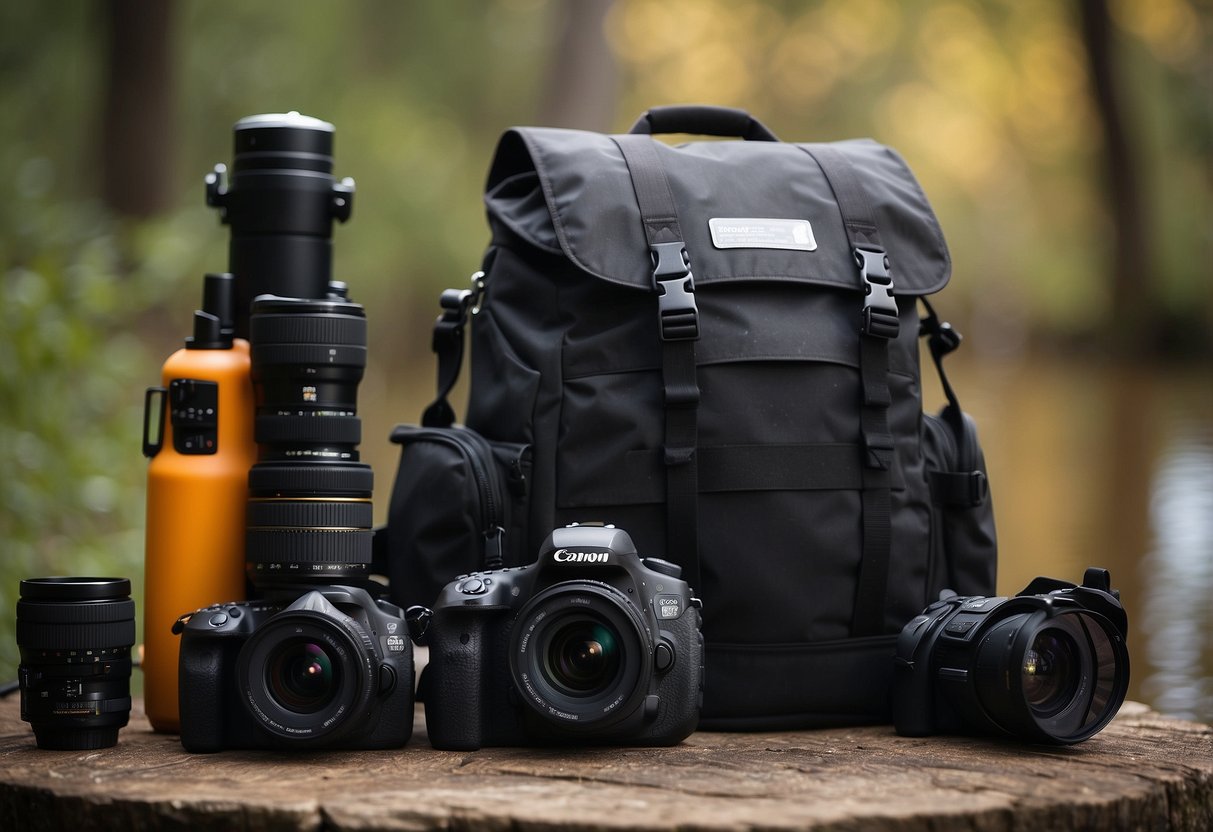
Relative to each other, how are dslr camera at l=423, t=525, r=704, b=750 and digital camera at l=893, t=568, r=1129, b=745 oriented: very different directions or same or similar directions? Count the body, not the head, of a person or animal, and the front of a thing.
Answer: same or similar directions

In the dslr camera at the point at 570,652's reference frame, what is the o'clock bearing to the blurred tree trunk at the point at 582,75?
The blurred tree trunk is roughly at 6 o'clock from the dslr camera.

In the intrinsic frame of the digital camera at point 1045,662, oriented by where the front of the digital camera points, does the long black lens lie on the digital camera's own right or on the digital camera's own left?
on the digital camera's own right

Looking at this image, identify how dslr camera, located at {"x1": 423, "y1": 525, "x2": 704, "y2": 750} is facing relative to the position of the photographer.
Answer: facing the viewer

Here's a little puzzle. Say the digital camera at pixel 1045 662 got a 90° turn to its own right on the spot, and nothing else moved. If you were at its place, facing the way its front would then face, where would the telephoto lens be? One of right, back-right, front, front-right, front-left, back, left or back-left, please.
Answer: front-right

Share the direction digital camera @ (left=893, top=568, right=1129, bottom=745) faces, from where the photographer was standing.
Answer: facing the viewer and to the right of the viewer

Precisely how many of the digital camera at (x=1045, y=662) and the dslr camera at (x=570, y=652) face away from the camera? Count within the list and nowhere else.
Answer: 0

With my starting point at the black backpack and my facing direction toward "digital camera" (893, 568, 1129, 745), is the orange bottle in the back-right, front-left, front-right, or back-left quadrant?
back-right

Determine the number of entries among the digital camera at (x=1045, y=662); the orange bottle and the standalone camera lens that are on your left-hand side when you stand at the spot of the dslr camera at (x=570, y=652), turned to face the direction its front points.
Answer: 1
